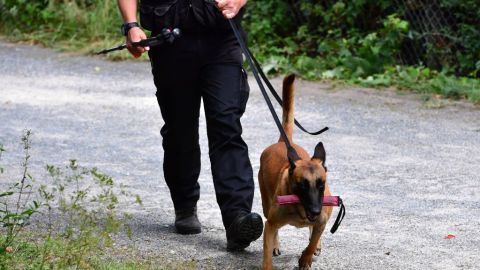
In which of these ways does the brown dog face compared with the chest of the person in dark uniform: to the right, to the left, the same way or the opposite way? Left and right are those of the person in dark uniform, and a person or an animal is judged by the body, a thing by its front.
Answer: the same way

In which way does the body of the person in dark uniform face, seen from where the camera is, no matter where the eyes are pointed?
toward the camera

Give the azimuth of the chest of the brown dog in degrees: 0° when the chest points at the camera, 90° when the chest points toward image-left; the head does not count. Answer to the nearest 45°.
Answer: approximately 0°

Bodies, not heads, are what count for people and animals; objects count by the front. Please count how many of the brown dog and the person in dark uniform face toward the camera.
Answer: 2
